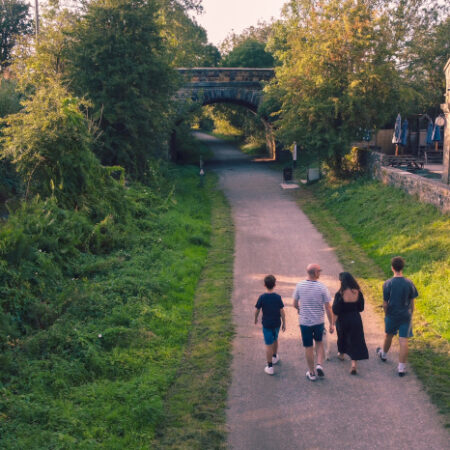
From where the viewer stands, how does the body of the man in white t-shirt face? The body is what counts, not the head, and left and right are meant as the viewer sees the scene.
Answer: facing away from the viewer

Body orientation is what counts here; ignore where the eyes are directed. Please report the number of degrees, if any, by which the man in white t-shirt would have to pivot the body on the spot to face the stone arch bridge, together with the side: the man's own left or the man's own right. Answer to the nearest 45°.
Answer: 0° — they already face it

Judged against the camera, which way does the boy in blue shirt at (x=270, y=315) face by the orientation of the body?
away from the camera

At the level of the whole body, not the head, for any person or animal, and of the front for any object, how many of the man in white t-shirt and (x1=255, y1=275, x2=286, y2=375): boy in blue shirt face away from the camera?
2

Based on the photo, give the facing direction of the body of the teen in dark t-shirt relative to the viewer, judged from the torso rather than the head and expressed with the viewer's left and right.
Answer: facing away from the viewer

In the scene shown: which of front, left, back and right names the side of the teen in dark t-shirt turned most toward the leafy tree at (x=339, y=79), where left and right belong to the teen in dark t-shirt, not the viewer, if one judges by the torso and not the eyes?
front

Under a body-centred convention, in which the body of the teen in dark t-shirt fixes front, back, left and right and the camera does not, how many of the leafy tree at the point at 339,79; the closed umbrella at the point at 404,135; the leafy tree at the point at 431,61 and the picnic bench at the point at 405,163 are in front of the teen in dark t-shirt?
4

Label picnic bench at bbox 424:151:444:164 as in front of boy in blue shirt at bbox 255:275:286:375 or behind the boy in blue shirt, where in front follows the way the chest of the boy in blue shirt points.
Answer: in front

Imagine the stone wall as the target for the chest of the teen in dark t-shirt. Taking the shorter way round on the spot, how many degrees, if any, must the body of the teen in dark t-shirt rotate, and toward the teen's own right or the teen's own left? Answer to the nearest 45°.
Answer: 0° — they already face it
